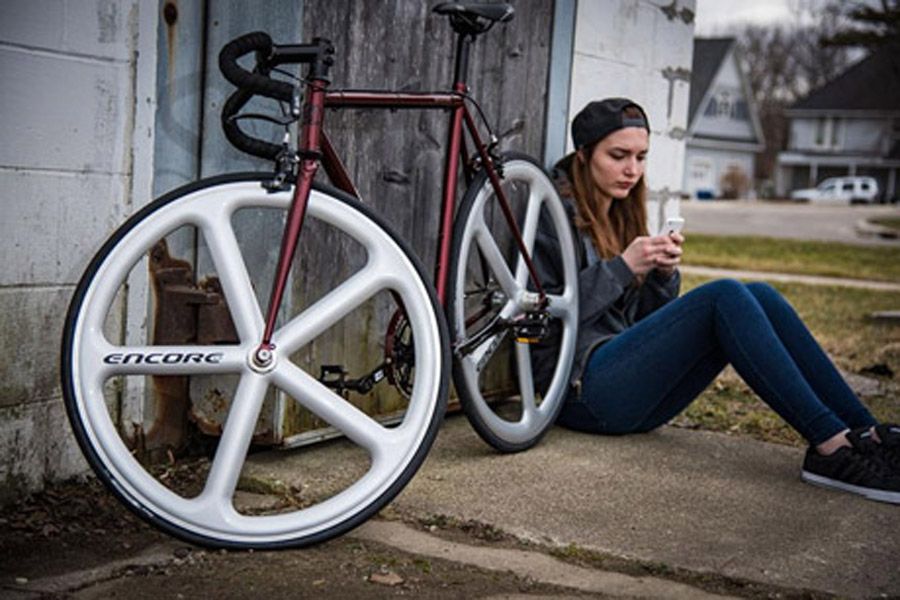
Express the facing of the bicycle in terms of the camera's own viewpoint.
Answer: facing the viewer and to the left of the viewer
